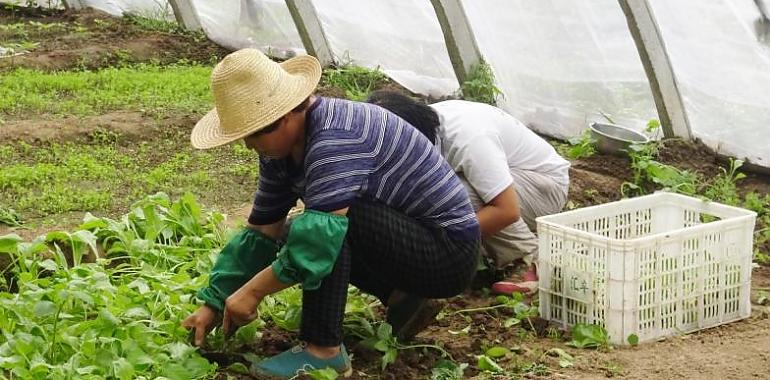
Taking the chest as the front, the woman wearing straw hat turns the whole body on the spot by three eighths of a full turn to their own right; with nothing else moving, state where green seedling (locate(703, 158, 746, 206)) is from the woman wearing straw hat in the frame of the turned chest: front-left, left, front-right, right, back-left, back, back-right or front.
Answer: front

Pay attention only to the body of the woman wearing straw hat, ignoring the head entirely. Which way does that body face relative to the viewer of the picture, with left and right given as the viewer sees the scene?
facing to the left of the viewer

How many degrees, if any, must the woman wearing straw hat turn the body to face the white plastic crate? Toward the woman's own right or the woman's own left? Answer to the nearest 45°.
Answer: approximately 180°

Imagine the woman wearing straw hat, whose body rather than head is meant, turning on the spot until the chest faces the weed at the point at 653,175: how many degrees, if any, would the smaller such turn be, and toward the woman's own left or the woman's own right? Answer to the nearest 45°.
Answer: approximately 135° to the woman's own right

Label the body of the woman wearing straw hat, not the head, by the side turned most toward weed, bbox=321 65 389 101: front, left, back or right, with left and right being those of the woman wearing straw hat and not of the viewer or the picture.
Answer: right

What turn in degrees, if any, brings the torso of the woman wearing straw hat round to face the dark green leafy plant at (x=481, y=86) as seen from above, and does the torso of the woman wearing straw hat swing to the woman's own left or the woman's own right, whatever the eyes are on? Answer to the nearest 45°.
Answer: approximately 90° to the woman's own right

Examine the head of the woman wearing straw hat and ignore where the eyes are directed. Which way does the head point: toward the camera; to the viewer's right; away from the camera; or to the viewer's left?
to the viewer's left

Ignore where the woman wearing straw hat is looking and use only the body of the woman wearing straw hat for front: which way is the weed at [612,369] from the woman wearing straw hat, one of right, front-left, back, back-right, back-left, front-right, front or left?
back
